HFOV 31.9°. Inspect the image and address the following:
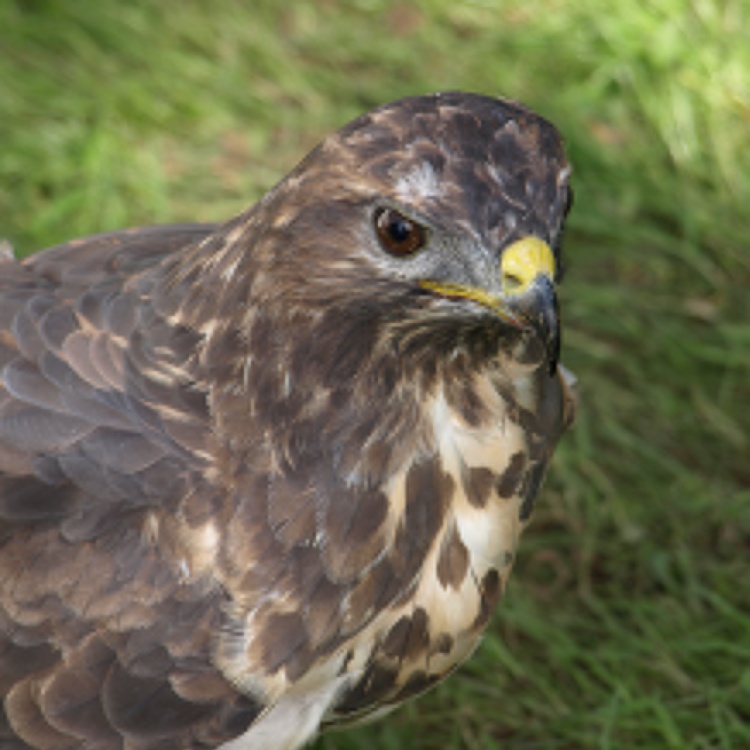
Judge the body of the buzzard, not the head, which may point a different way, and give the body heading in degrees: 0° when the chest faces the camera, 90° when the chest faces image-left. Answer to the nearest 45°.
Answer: approximately 315°
